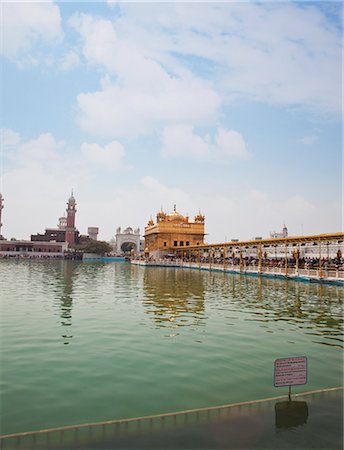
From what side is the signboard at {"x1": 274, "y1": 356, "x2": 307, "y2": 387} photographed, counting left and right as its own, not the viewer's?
front
